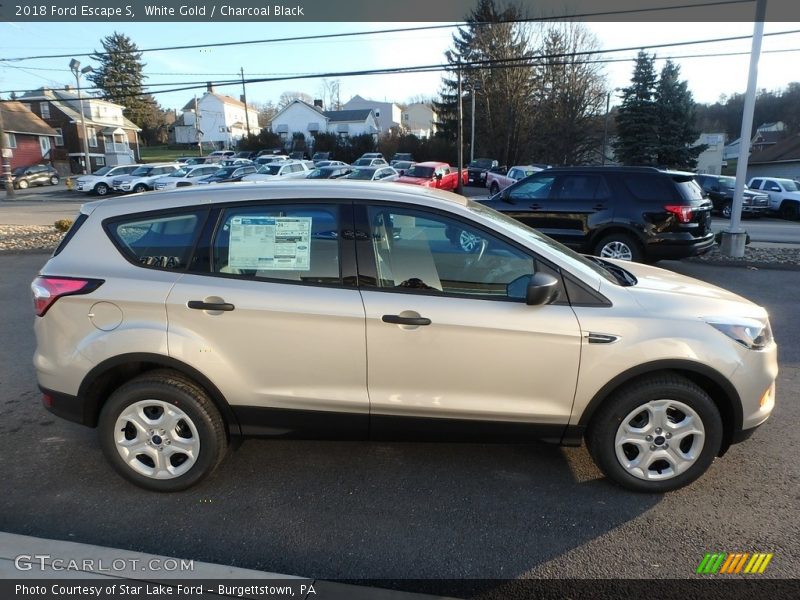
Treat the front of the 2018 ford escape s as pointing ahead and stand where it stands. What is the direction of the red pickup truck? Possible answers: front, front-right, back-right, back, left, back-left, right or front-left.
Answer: left

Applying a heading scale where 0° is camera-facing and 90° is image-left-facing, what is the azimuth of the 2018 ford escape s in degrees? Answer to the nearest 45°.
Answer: approximately 270°

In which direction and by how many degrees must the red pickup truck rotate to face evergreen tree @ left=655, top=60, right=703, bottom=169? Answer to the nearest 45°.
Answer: approximately 180°

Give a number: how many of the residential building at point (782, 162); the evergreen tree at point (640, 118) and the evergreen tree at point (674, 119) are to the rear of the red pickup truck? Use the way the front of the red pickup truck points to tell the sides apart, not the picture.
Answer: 3

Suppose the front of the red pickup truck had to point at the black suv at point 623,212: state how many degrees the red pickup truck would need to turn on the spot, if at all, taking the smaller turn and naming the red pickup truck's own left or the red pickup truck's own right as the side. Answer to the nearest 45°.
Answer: approximately 45° to the red pickup truck's own left

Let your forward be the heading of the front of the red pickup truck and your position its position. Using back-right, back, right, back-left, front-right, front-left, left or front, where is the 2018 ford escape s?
front-left

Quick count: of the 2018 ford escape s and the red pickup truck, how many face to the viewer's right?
1

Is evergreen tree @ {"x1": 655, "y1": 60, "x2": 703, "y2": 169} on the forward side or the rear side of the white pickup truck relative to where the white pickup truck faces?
on the rear side

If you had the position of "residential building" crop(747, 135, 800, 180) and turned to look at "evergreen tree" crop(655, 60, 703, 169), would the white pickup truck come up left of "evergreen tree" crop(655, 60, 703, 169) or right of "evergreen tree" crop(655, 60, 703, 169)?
left
